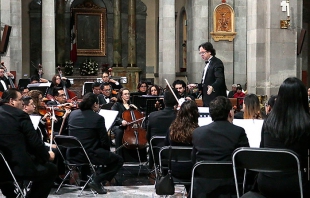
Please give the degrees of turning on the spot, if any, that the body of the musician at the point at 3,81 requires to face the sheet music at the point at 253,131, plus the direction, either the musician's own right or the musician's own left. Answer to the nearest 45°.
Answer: approximately 45° to the musician's own right

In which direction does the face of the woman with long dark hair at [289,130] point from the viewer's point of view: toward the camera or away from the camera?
away from the camera

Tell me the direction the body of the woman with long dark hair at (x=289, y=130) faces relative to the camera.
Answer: away from the camera

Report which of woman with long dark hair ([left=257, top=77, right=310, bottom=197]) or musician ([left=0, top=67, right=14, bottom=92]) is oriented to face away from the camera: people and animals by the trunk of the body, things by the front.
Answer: the woman with long dark hair

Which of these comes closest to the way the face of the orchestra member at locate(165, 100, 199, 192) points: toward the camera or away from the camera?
away from the camera

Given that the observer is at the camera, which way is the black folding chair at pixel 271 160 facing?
facing away from the viewer

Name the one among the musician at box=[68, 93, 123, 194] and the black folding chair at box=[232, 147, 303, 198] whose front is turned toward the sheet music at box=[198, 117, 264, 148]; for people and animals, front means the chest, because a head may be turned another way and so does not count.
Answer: the black folding chair

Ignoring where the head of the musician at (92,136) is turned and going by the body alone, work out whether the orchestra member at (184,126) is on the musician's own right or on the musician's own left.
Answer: on the musician's own right

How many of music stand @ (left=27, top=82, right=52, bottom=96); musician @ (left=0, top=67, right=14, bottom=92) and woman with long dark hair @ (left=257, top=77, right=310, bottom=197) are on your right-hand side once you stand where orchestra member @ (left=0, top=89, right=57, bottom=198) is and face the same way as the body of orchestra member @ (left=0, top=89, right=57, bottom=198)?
1
